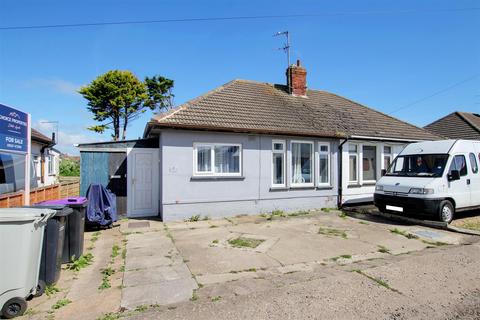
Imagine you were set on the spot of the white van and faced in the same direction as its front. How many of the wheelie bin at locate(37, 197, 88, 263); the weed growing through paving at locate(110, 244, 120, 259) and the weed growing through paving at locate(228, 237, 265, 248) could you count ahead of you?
3

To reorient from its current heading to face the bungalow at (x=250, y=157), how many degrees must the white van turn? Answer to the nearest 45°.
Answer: approximately 45° to its right

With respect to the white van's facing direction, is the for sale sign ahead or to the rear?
ahead

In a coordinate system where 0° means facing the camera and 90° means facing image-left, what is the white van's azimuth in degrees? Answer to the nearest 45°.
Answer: approximately 45°

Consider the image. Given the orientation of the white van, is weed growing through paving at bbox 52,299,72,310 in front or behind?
in front
